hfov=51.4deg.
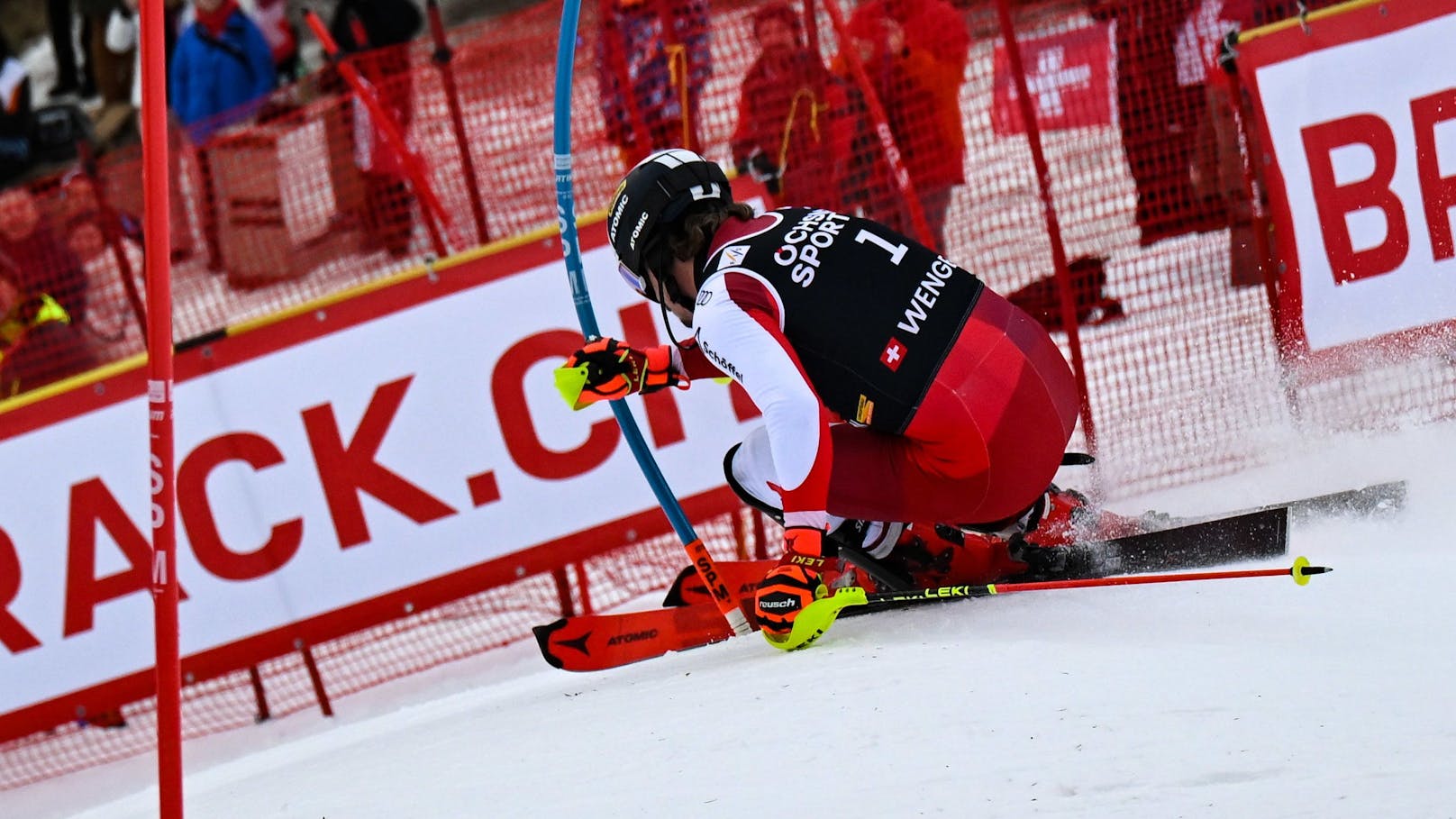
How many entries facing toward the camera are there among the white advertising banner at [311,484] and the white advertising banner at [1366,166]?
2

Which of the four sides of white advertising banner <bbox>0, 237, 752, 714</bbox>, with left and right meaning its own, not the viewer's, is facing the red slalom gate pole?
front

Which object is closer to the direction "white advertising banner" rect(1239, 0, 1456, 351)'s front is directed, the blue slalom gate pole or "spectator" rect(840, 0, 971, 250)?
the blue slalom gate pole

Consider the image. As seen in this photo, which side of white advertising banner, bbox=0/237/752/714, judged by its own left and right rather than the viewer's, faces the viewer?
front

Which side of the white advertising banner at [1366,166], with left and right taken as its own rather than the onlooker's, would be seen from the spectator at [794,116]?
right

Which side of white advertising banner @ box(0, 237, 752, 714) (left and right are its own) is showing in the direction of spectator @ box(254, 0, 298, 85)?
back

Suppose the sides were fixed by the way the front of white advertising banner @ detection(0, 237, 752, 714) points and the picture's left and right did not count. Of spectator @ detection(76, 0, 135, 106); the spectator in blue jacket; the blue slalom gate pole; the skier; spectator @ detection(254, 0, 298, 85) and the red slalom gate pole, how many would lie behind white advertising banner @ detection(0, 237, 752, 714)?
3

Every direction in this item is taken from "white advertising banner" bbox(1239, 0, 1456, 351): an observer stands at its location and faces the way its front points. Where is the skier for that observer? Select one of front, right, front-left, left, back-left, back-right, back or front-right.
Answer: front-right

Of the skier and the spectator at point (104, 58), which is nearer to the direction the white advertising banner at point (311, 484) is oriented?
the skier

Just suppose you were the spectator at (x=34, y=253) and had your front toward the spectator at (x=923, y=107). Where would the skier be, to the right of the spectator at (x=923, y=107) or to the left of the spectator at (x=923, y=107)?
right

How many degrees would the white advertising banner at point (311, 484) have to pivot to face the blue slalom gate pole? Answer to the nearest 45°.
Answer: approximately 45° to its left

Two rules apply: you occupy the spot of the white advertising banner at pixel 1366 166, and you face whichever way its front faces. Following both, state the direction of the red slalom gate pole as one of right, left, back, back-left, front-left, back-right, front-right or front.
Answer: front-right

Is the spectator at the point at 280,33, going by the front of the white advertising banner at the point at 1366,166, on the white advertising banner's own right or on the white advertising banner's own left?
on the white advertising banner's own right

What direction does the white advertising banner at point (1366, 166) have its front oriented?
toward the camera

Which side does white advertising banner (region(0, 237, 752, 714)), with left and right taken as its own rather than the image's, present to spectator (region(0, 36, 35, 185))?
back

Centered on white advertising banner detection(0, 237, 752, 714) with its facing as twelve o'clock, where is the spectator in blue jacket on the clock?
The spectator in blue jacket is roughly at 6 o'clock from the white advertising banner.
